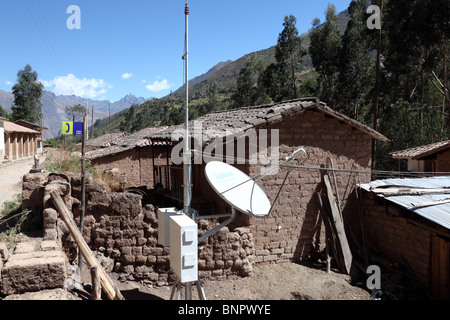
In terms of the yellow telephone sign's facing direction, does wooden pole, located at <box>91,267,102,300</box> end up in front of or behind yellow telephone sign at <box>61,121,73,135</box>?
in front

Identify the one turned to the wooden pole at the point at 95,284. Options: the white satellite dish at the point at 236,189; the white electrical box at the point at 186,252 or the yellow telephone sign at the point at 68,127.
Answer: the yellow telephone sign

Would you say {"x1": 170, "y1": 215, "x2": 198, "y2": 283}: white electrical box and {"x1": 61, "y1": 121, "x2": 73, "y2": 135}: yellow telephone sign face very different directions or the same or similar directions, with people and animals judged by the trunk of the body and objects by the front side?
same or similar directions

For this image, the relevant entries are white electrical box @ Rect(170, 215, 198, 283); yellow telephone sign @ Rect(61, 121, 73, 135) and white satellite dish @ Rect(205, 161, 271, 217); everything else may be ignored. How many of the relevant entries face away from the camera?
0

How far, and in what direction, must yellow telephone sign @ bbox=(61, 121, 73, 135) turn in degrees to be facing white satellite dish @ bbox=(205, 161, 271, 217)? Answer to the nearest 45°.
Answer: approximately 45° to its left

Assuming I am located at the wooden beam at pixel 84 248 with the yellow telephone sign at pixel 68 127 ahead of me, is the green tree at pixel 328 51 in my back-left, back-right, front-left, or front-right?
front-right

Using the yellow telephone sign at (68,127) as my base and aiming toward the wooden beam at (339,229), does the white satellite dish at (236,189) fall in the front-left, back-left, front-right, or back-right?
front-right

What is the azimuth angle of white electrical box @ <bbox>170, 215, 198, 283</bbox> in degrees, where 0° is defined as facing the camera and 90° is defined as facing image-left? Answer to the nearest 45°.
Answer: approximately 315°

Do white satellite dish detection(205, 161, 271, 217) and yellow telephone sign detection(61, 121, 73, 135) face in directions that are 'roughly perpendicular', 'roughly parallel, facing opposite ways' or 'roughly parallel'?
roughly parallel

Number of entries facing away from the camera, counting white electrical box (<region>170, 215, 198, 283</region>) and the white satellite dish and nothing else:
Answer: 0

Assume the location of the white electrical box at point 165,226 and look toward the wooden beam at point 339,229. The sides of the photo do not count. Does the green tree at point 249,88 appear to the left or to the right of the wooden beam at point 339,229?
left

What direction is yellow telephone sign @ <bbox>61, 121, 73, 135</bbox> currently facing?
toward the camera
